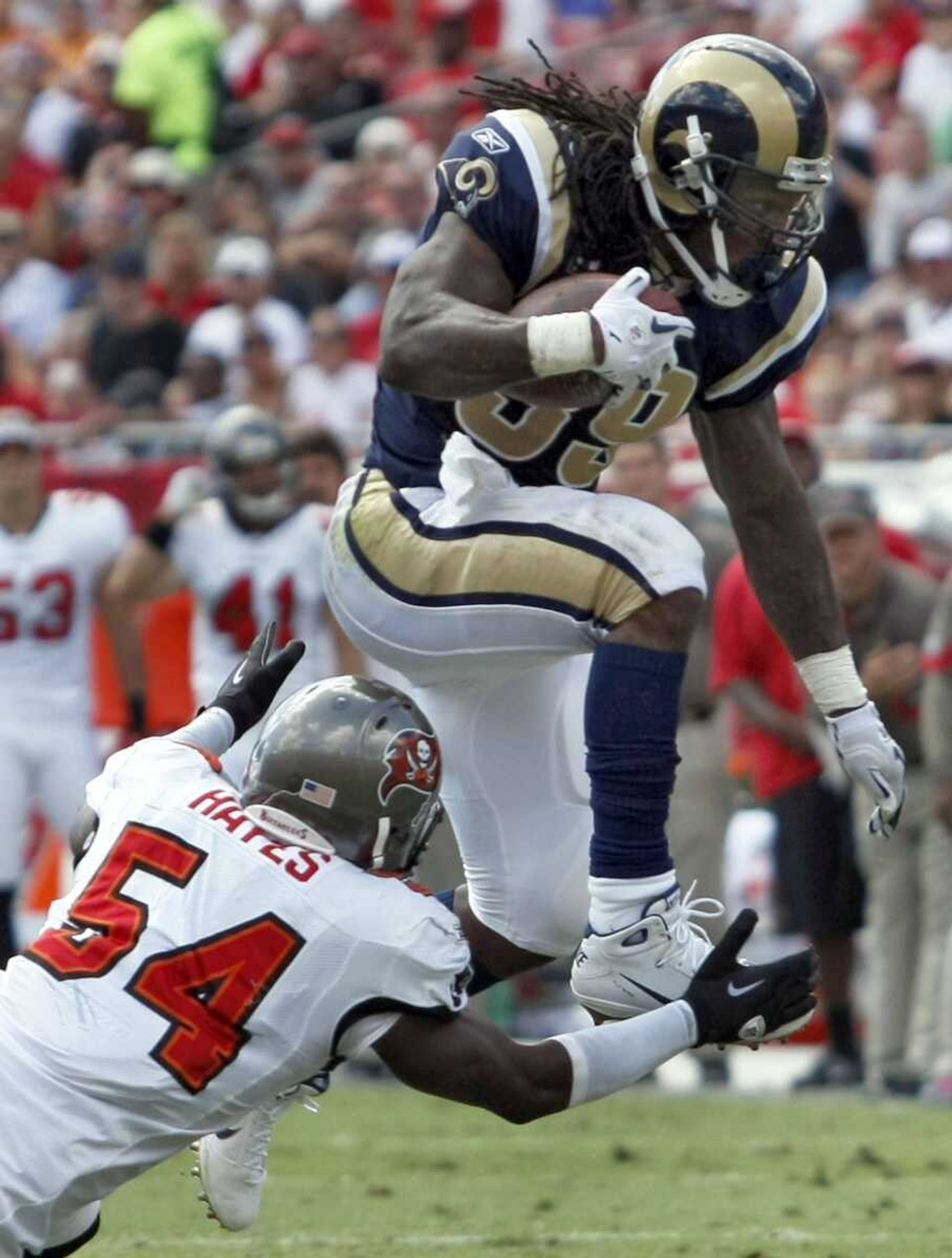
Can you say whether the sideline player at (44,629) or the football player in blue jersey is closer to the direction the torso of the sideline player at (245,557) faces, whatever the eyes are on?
the football player in blue jersey

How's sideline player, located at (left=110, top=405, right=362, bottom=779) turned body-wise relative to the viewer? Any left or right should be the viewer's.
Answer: facing the viewer

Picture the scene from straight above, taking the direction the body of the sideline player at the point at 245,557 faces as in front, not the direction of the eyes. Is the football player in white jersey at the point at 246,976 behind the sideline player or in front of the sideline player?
in front

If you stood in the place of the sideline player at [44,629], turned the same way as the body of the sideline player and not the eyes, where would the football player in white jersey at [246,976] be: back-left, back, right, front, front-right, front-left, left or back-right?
front

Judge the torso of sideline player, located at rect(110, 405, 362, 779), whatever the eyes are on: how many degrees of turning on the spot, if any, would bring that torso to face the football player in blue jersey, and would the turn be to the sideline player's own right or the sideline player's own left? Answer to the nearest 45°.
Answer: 0° — they already face them

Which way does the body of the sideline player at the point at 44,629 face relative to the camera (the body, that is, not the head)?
toward the camera

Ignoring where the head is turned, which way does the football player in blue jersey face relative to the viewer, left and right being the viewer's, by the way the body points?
facing the viewer and to the right of the viewer

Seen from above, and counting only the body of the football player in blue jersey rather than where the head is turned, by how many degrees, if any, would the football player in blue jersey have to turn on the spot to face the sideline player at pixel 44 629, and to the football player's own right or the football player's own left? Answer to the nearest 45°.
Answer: approximately 180°

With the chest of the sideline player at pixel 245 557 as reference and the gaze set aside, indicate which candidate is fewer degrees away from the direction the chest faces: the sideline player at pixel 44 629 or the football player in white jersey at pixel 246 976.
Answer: the football player in white jersey

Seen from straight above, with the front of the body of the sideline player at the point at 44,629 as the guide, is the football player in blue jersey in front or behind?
in front

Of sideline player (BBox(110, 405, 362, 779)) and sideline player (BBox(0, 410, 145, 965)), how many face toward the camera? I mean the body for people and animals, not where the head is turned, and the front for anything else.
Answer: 2
